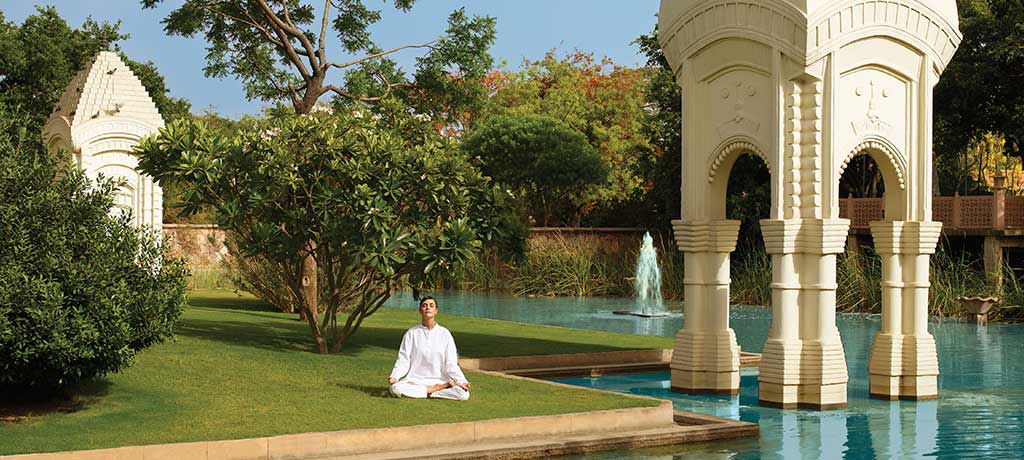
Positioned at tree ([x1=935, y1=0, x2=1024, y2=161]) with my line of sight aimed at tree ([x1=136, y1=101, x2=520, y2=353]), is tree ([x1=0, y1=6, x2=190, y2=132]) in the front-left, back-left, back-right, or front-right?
front-right

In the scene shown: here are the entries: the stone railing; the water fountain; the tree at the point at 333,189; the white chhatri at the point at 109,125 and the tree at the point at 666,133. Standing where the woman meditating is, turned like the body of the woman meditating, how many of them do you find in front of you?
0

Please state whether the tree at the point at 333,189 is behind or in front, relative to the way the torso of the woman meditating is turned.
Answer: behind

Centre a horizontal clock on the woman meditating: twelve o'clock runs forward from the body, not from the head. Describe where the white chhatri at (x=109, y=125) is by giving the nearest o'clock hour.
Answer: The white chhatri is roughly at 5 o'clock from the woman meditating.

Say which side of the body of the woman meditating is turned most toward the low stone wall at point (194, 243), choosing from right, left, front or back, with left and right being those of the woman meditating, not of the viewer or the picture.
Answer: back

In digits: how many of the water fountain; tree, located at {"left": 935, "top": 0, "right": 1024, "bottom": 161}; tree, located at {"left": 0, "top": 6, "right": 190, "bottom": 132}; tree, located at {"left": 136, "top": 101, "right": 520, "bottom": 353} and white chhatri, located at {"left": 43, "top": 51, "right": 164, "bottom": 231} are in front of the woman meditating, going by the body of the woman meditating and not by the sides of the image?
0

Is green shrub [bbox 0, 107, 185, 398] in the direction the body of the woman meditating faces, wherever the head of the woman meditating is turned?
no

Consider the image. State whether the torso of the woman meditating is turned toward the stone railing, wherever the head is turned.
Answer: no

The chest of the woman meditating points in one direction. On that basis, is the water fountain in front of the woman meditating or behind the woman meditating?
behind

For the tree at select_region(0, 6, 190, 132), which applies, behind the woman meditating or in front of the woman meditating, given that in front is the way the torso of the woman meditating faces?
behind

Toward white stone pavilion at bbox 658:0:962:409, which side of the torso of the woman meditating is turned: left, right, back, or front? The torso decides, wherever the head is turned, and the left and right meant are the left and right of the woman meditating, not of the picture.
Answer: left

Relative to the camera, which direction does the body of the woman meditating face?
toward the camera

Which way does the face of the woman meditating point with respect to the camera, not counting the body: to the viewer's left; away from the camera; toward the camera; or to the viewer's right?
toward the camera
